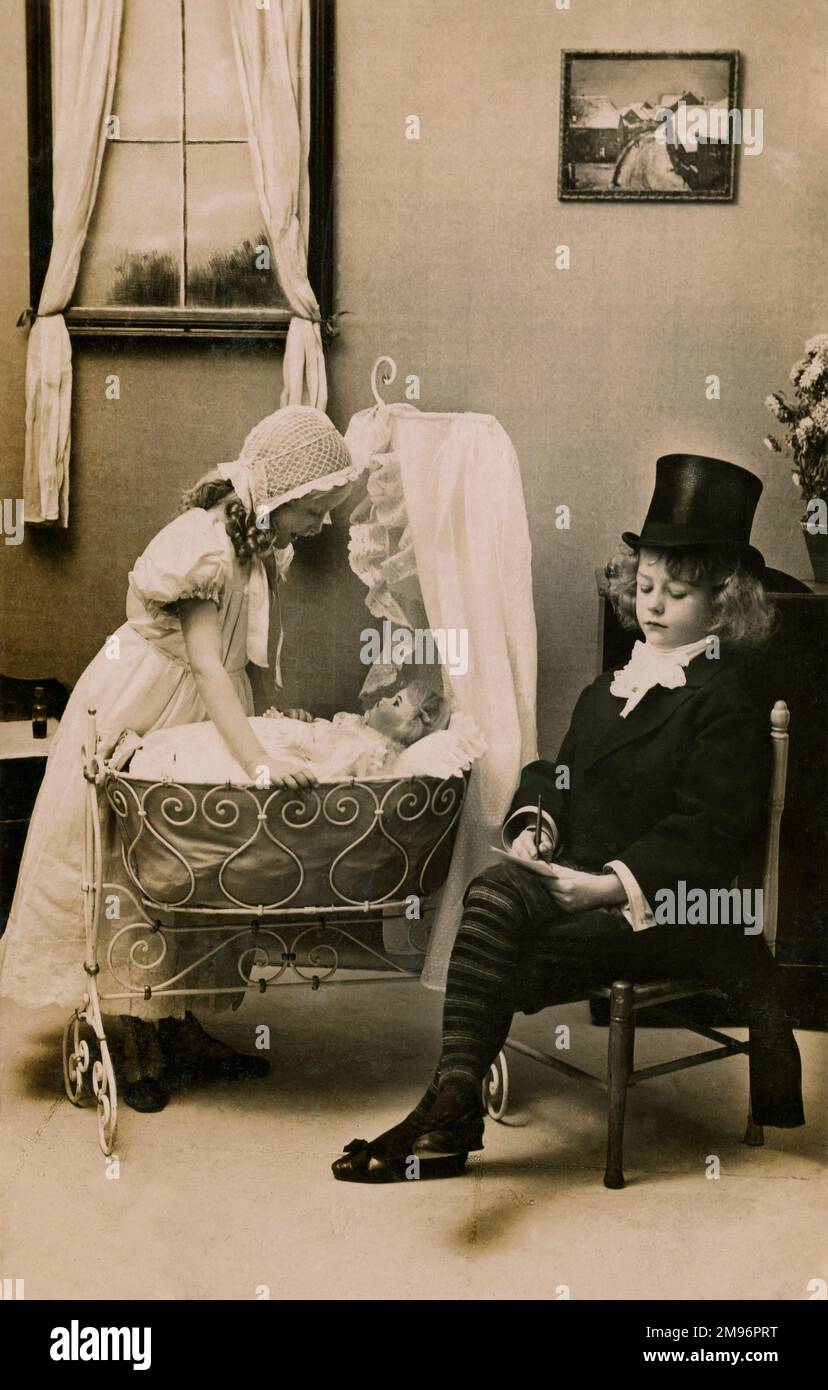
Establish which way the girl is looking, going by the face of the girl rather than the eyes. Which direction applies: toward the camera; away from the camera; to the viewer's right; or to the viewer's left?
to the viewer's right

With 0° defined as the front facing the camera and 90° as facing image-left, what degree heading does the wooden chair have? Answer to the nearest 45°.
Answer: approximately 45°

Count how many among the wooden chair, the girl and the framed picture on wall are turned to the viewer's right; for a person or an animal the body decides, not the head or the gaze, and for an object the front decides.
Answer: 1

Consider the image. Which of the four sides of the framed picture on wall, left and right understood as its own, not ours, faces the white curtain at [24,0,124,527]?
right

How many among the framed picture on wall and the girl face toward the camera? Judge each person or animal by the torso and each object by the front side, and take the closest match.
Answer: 1

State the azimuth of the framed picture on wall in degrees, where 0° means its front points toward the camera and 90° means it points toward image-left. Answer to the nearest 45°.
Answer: approximately 0°

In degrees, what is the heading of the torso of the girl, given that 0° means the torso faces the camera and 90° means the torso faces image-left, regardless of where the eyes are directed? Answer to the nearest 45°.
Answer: approximately 270°

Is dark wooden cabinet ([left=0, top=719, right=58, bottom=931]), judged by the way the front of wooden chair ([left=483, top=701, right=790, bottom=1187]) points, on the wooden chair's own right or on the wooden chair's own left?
on the wooden chair's own right
